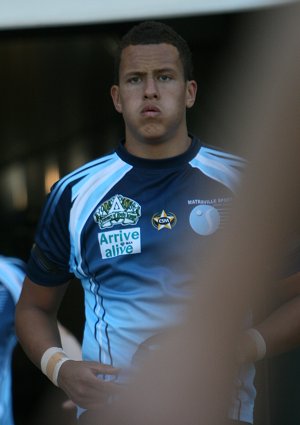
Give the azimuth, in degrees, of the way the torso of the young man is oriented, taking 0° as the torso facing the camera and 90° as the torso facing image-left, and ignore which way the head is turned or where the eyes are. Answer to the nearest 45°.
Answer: approximately 0°

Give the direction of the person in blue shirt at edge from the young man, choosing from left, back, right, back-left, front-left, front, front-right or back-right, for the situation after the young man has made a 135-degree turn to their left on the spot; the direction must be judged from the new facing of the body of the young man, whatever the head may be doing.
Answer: left
